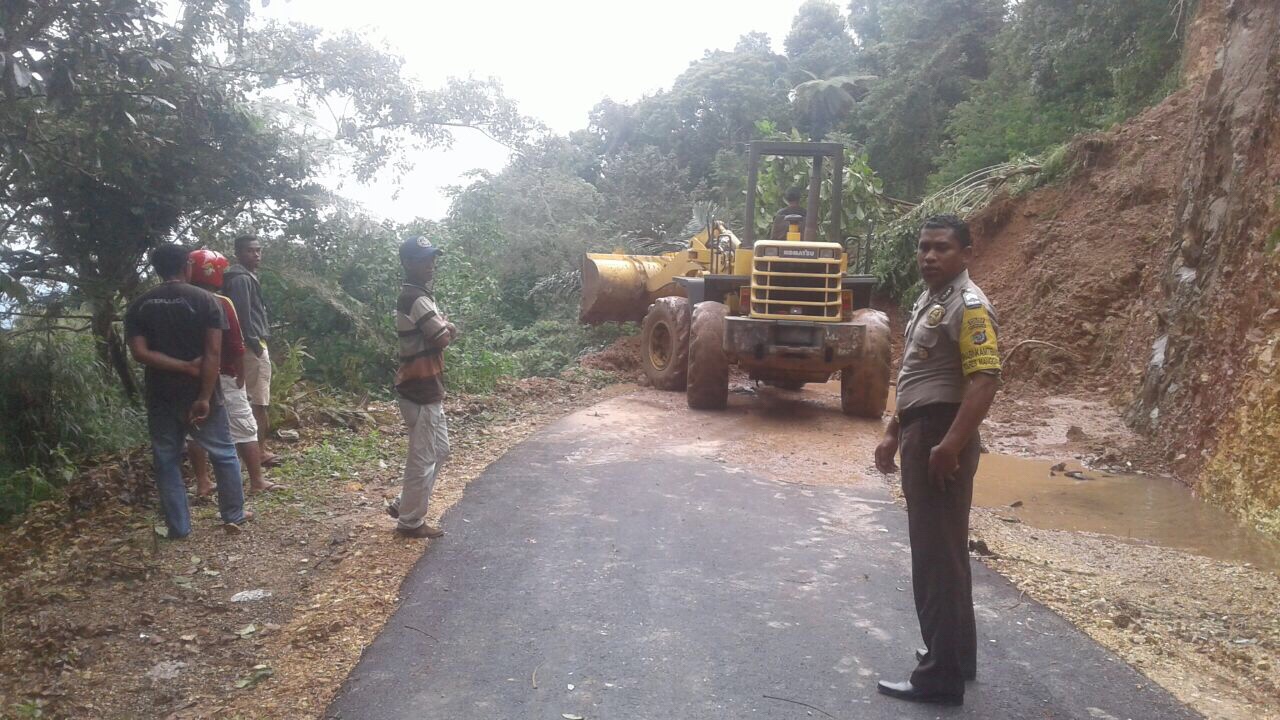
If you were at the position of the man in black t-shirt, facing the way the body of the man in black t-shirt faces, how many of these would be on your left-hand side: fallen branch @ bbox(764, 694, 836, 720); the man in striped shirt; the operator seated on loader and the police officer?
0

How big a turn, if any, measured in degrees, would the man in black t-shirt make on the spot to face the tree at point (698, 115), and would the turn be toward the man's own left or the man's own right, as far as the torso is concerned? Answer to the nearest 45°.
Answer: approximately 45° to the man's own right

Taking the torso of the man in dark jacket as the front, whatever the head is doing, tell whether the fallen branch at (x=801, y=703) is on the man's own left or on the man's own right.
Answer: on the man's own right

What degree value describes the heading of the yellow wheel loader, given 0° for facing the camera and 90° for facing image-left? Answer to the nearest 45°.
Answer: approximately 135°

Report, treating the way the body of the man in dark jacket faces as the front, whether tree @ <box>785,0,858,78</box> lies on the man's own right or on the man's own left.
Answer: on the man's own left

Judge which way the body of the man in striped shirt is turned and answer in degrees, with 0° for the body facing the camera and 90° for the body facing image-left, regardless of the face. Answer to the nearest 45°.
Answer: approximately 270°

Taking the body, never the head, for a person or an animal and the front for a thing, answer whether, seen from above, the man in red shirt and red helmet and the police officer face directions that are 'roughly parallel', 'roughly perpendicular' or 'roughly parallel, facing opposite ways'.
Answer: roughly parallel, facing opposite ways

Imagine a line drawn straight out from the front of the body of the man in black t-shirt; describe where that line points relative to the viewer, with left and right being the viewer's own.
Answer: facing away from the viewer

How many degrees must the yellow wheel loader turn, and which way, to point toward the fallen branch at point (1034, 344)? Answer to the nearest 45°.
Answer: approximately 90° to its right

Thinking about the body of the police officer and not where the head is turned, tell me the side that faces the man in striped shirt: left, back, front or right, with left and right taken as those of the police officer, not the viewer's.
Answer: right

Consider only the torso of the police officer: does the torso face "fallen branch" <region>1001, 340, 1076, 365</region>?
no

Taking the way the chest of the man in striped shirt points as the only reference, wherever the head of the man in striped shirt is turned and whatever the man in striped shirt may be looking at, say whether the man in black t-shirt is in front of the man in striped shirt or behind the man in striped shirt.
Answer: behind

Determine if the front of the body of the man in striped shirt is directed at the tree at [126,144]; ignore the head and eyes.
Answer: no

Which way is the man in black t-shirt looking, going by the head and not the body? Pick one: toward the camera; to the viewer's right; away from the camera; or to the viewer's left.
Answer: away from the camera
